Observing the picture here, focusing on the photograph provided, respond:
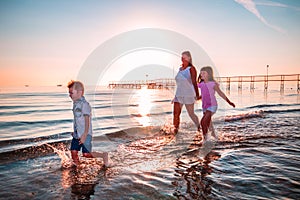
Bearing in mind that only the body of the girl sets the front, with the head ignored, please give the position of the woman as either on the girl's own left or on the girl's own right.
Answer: on the girl's own right

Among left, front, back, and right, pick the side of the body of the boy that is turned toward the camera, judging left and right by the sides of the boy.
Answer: left
